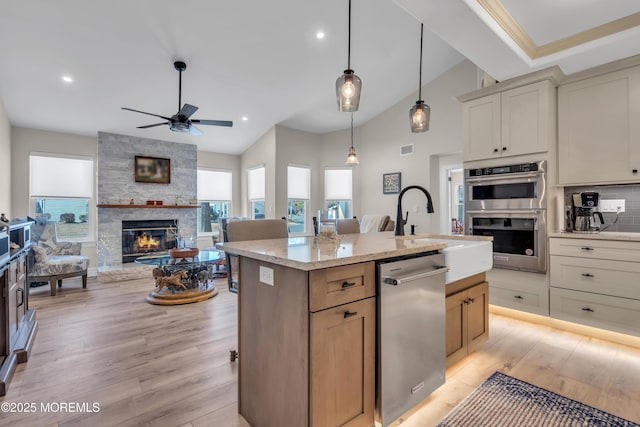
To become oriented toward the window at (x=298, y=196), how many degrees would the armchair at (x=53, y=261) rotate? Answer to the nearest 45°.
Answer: approximately 45° to its left

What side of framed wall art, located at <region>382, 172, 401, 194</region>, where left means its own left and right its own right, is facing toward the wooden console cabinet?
front

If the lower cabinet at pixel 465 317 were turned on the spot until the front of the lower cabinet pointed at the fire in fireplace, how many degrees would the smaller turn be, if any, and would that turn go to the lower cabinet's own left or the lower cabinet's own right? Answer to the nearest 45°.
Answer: approximately 135° to the lower cabinet's own right

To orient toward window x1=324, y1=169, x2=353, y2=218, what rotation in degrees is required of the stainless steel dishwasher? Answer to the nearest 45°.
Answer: approximately 135° to its left

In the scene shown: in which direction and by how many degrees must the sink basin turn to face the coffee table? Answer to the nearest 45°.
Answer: approximately 135° to its right

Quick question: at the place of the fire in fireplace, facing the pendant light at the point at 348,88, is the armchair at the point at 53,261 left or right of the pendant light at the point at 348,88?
right

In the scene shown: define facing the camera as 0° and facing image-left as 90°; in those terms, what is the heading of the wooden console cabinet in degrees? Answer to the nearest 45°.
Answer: approximately 270°

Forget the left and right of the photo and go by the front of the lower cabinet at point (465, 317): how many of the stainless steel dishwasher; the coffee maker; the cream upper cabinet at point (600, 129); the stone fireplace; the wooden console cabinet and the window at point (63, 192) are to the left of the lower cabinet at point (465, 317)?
2

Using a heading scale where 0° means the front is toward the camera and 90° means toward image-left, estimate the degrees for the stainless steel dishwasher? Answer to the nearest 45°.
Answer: approximately 315°

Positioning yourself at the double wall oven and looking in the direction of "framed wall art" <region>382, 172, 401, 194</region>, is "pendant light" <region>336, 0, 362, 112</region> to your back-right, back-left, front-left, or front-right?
back-left

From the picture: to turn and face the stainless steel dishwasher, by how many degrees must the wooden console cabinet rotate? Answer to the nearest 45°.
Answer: approximately 45° to its right

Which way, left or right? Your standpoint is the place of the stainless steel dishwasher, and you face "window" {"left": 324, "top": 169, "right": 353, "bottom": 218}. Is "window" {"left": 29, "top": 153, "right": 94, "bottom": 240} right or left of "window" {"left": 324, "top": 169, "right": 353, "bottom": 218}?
left

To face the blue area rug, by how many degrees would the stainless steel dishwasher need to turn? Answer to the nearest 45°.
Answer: approximately 90° to its left

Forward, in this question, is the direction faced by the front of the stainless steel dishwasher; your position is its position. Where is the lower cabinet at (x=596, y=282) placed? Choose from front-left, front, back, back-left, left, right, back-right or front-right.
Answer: left

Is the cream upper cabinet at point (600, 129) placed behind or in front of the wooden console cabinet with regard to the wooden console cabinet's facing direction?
in front

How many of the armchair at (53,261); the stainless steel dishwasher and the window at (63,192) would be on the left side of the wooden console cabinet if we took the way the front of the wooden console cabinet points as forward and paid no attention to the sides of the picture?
2

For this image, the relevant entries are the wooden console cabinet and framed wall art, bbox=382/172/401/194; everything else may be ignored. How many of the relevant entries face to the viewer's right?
1
